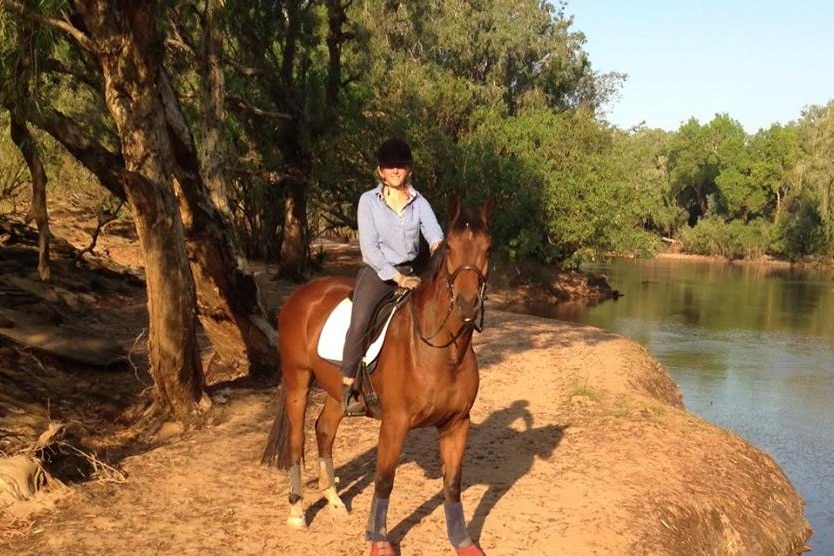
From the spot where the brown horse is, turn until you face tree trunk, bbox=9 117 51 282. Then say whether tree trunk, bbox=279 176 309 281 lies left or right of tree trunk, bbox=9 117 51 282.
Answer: right

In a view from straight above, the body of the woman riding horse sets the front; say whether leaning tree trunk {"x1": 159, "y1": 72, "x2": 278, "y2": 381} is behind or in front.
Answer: behind

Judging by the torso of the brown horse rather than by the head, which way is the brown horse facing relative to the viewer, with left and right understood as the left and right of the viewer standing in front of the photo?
facing the viewer and to the right of the viewer

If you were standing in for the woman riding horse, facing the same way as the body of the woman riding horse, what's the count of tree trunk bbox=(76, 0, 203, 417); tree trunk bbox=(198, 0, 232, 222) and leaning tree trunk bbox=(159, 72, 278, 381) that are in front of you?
0

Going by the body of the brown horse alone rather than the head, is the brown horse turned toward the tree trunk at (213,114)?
no

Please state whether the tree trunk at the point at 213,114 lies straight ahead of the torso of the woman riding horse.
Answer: no

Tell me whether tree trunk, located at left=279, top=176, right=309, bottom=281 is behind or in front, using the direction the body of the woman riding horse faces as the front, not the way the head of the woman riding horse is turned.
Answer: behind

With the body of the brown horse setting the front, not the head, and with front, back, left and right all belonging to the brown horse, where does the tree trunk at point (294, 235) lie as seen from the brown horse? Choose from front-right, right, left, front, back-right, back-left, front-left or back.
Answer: back-left

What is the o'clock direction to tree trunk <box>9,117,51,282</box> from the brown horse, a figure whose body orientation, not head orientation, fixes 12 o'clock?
The tree trunk is roughly at 6 o'clock from the brown horse.

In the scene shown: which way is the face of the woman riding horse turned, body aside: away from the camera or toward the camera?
toward the camera

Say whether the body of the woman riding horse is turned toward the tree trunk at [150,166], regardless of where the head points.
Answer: no

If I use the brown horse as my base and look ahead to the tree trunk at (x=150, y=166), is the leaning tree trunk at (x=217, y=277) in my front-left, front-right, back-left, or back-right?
front-right

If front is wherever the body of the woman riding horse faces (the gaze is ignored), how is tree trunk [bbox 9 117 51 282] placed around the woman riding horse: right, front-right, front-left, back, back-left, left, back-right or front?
back

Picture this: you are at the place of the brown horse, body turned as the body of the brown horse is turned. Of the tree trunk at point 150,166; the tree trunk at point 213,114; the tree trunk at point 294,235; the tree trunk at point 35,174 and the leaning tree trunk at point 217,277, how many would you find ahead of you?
0

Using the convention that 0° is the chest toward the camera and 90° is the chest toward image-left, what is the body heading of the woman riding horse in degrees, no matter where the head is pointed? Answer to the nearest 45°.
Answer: approximately 315°
